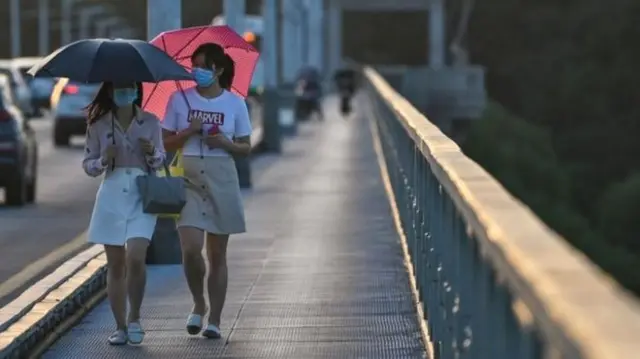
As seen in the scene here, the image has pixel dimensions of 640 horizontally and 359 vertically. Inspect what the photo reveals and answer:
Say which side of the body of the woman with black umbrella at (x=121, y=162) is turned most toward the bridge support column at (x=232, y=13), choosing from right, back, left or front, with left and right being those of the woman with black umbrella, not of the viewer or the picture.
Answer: back

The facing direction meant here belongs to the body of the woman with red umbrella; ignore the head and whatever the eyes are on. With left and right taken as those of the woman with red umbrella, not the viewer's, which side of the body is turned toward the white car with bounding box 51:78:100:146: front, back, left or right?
back

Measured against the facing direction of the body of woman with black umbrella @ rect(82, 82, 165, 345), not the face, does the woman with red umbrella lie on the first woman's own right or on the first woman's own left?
on the first woman's own left

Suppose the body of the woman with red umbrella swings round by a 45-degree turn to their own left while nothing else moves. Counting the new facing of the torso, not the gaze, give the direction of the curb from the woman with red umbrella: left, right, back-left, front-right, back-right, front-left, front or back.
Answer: back

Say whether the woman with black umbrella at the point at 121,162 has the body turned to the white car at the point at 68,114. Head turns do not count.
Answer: no

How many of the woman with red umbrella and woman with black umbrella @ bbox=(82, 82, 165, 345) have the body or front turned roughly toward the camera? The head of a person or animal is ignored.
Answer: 2

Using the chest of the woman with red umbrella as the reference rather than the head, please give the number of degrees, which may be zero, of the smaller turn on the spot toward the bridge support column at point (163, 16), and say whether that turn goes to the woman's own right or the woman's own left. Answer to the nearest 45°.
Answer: approximately 180°

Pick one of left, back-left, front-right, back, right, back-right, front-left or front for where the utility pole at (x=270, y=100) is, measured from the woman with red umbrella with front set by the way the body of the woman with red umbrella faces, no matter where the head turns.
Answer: back

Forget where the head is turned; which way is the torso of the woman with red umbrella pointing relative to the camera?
toward the camera

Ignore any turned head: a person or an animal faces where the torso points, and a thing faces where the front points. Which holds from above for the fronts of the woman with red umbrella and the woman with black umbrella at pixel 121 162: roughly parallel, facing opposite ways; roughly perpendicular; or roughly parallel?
roughly parallel

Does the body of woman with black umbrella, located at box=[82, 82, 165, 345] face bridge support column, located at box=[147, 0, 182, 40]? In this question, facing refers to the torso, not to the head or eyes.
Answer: no

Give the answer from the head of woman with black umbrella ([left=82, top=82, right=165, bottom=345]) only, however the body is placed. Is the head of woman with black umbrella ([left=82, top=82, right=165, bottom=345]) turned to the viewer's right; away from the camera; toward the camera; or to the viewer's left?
toward the camera

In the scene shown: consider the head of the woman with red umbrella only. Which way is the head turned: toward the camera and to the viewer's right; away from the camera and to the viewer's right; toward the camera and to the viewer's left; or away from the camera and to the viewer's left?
toward the camera and to the viewer's left
